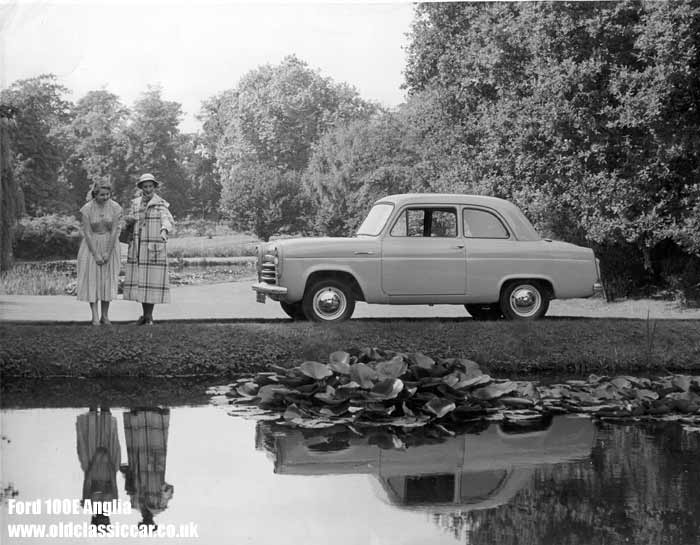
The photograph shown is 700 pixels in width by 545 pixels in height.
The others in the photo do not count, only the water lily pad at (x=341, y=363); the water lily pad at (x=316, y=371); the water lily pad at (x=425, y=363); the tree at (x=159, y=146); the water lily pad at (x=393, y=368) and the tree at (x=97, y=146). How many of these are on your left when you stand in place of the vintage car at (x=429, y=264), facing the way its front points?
4

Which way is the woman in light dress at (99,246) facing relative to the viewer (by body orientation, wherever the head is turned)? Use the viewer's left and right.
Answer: facing the viewer

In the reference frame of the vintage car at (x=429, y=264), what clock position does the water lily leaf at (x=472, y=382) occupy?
The water lily leaf is roughly at 9 o'clock from the vintage car.

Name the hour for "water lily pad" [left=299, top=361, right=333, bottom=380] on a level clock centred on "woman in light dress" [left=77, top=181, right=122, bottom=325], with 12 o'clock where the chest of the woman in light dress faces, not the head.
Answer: The water lily pad is roughly at 11 o'clock from the woman in light dress.

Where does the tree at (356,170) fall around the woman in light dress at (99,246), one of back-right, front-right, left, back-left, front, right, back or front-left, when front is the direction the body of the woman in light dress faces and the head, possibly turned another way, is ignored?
back-left

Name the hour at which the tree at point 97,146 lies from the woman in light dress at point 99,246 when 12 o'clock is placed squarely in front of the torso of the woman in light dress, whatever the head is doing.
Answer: The tree is roughly at 6 o'clock from the woman in light dress.

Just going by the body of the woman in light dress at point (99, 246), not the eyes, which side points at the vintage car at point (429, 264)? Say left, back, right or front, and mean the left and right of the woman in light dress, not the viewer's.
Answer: left

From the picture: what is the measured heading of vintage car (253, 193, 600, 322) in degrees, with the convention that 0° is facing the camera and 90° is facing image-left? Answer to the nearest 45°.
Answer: approximately 90°

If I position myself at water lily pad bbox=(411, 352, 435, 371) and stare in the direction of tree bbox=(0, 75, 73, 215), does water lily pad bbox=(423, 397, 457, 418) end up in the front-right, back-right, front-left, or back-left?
back-left

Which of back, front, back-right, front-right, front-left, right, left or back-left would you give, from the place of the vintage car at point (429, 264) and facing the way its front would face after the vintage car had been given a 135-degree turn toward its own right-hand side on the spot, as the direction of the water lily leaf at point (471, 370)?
back-right

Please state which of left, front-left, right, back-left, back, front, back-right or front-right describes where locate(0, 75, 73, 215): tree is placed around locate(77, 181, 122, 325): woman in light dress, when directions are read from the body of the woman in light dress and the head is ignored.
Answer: back

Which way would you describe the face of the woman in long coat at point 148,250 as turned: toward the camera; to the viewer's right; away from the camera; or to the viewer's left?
toward the camera

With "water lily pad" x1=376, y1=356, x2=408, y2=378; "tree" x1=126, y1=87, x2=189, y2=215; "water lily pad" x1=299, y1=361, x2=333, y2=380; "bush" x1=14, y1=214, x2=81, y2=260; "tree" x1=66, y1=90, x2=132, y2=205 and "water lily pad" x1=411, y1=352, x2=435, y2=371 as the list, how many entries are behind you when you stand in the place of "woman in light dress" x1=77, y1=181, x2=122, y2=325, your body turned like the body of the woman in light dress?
3

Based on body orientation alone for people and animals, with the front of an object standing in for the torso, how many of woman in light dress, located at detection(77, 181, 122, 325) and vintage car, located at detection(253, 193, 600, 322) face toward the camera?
1

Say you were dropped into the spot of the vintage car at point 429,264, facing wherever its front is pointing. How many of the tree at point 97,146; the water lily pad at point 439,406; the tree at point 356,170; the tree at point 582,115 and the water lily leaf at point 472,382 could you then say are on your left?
2

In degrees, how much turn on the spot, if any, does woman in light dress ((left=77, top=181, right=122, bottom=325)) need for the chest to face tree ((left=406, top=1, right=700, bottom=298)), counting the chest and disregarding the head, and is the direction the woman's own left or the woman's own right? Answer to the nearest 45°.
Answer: approximately 135° to the woman's own left

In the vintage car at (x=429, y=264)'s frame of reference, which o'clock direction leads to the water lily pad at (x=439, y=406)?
The water lily pad is roughly at 9 o'clock from the vintage car.

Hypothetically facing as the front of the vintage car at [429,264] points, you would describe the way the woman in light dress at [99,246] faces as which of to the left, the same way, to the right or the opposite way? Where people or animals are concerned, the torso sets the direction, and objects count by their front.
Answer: to the left

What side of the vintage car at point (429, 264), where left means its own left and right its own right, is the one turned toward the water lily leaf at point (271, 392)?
left
